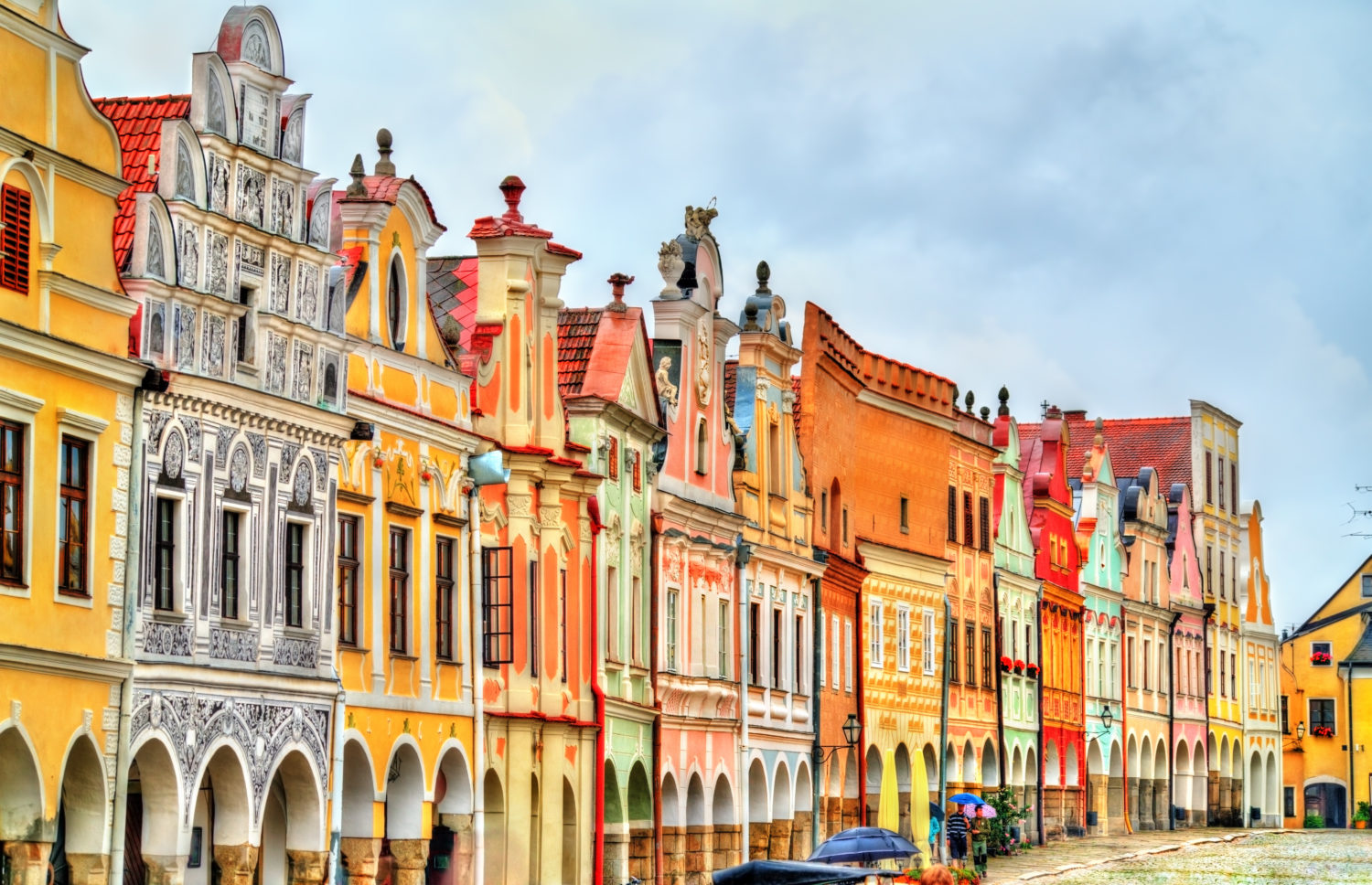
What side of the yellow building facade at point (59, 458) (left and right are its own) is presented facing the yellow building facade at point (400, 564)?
left

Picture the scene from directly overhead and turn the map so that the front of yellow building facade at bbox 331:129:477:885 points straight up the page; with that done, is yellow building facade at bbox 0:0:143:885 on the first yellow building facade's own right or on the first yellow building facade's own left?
on the first yellow building facade's own right

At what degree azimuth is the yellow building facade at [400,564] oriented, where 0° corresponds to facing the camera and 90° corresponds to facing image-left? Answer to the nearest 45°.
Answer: approximately 315°

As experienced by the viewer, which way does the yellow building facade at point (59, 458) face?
facing the viewer and to the right of the viewer

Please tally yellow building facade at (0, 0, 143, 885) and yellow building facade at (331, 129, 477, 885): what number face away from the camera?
0
